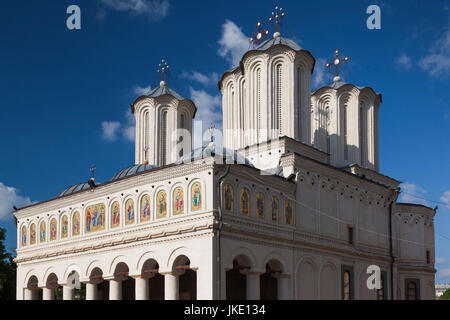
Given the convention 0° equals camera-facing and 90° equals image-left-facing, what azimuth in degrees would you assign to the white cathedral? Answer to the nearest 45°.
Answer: approximately 45°

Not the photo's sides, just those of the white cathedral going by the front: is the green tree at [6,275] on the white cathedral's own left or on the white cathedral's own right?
on the white cathedral's own right
